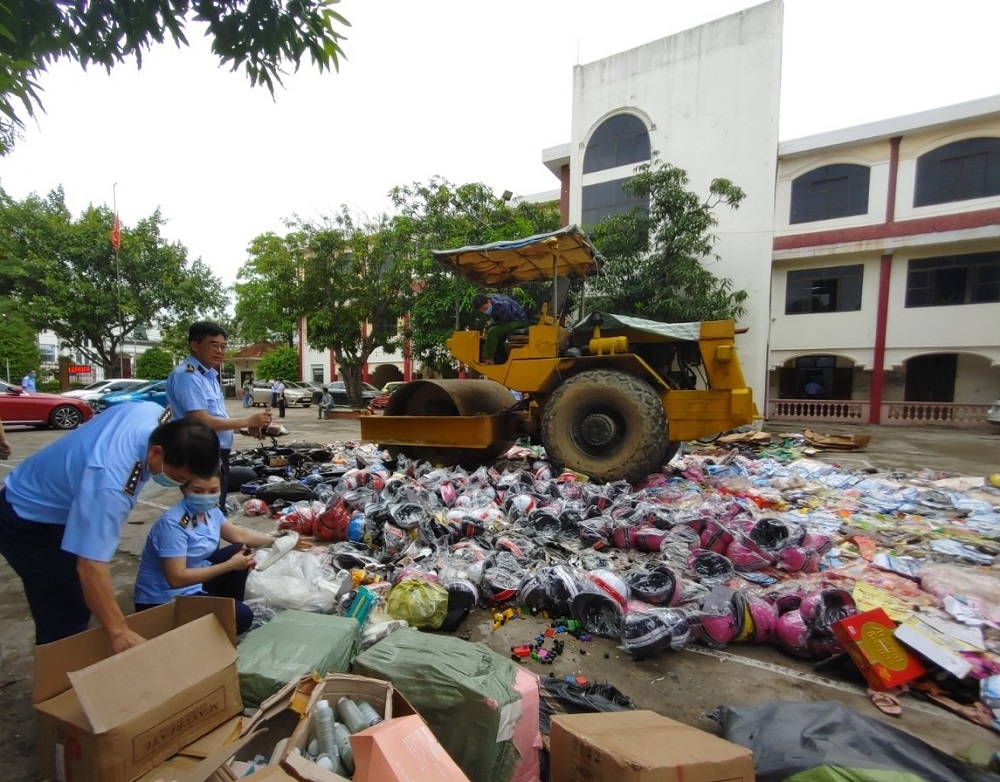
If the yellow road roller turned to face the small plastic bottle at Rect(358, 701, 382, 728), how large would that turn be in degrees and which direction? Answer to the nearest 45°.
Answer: approximately 90° to its left

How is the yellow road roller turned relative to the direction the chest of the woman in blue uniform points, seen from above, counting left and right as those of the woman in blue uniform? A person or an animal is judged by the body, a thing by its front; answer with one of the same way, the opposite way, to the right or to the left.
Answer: the opposite way

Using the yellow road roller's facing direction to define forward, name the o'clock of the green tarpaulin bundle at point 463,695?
The green tarpaulin bundle is roughly at 9 o'clock from the yellow road roller.

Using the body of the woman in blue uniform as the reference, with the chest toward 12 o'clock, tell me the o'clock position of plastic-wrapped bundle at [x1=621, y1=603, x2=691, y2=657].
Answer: The plastic-wrapped bundle is roughly at 11 o'clock from the woman in blue uniform.

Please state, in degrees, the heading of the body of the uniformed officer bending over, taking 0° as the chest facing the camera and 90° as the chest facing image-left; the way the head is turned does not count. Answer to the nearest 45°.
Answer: approximately 270°

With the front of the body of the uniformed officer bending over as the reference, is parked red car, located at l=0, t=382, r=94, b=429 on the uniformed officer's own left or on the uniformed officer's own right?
on the uniformed officer's own left

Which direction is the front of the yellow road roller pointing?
to the viewer's left

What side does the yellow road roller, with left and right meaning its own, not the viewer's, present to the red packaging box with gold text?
left

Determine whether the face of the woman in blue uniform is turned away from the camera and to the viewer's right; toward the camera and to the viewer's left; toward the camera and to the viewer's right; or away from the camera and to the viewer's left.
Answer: toward the camera and to the viewer's right

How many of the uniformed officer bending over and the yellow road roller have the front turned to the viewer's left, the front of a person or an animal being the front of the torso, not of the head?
1
